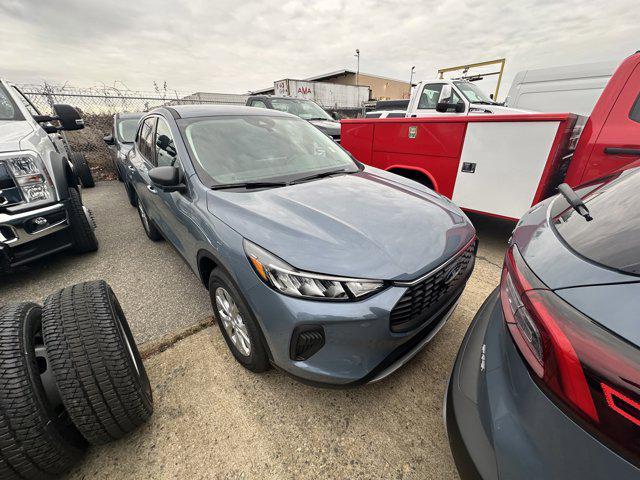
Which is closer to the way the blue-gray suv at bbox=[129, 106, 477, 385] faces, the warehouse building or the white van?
the white van

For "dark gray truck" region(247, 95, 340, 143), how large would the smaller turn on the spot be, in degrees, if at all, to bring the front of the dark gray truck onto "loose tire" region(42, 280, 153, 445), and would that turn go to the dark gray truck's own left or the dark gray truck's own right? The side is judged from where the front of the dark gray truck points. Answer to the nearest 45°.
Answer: approximately 45° to the dark gray truck's own right

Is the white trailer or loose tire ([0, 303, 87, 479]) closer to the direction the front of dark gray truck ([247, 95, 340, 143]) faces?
the loose tire

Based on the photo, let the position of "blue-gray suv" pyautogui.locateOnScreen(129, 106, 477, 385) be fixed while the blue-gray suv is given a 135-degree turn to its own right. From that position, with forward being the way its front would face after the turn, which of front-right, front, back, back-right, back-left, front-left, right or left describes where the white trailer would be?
right

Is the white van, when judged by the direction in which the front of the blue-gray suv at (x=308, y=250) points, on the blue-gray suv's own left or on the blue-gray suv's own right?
on the blue-gray suv's own left

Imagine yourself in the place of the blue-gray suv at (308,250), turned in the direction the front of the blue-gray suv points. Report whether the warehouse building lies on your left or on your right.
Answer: on your left

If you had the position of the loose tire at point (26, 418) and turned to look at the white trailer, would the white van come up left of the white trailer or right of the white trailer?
right

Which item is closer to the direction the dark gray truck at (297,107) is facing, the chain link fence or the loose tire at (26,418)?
the loose tire

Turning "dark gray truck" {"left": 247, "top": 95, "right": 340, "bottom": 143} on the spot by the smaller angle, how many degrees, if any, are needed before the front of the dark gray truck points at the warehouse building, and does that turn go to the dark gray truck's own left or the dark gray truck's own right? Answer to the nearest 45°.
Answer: approximately 135° to the dark gray truck's own left
